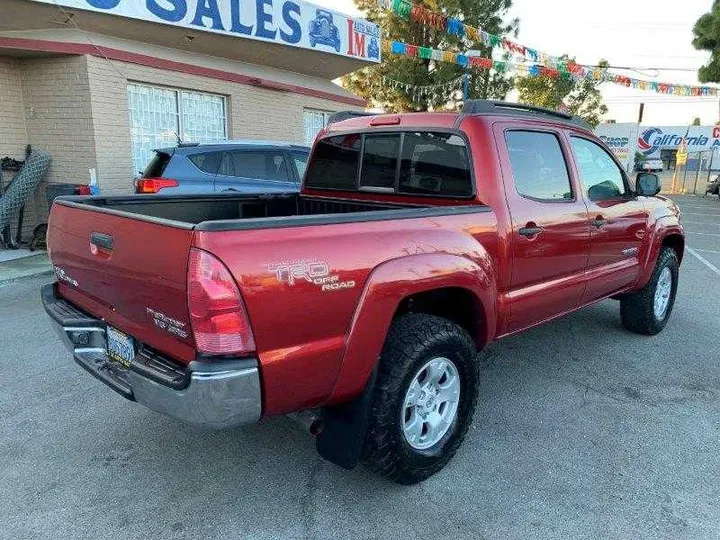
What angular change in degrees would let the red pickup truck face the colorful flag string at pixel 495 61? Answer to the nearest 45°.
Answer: approximately 45° to its left

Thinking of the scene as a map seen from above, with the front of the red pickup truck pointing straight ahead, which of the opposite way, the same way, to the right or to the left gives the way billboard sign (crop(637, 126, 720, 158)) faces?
the opposite way

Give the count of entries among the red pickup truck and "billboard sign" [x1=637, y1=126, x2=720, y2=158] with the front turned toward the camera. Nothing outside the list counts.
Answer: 1

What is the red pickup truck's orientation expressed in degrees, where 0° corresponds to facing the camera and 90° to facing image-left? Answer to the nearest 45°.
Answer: approximately 225°

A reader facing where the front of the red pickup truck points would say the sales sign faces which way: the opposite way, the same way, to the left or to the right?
to the right

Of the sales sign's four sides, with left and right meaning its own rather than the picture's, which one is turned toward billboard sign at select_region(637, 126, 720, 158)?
left

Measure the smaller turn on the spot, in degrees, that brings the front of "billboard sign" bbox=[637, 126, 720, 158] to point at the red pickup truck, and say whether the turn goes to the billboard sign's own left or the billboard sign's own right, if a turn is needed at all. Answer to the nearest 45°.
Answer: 0° — it already faces it

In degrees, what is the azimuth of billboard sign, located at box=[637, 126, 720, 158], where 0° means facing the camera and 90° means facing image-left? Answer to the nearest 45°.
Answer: approximately 0°

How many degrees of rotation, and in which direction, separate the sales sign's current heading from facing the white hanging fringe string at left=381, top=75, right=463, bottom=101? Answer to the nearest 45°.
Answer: approximately 90° to its left

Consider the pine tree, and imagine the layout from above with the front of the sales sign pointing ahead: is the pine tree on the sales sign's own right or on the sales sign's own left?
on the sales sign's own left

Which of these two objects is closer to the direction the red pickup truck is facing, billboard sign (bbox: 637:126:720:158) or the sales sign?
the billboard sign

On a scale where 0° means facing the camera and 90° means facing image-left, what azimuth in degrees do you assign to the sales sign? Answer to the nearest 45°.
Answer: approximately 315°
